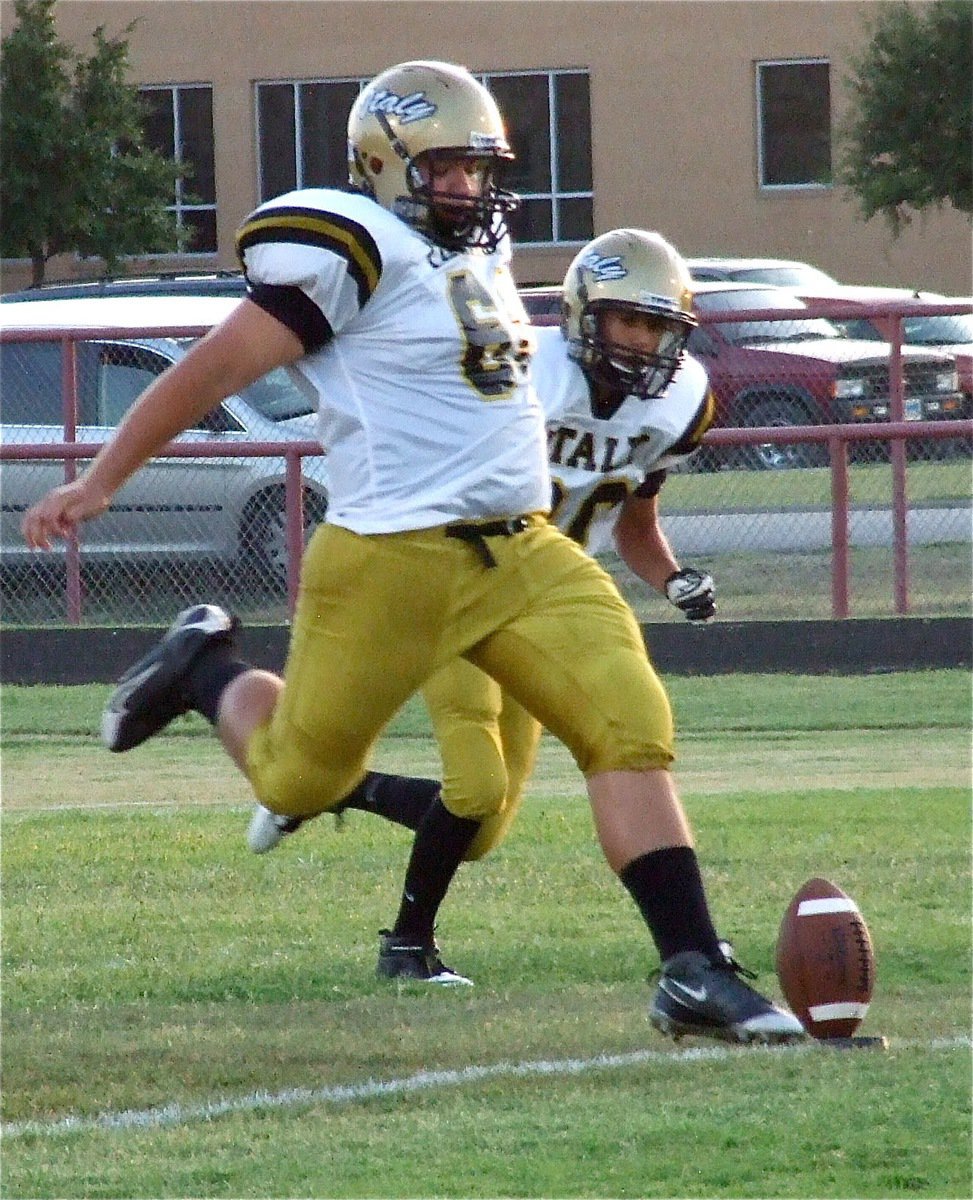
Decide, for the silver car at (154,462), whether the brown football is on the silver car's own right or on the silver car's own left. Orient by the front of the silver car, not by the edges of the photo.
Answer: on the silver car's own right

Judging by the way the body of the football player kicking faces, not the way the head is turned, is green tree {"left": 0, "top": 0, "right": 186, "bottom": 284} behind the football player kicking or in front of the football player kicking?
behind

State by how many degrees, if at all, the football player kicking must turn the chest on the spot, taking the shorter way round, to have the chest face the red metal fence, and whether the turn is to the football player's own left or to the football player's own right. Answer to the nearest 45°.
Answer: approximately 135° to the football player's own left

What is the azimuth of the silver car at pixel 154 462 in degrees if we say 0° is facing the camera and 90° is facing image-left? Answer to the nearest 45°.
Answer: approximately 270°
